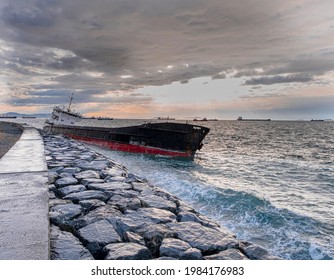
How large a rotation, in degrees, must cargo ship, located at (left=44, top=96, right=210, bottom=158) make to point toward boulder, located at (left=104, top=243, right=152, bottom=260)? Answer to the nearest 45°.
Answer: approximately 45° to its right

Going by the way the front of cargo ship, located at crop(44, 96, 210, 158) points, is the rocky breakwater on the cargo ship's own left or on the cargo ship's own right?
on the cargo ship's own right

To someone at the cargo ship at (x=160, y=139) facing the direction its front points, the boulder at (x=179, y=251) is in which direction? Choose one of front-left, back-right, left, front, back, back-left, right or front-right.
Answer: front-right

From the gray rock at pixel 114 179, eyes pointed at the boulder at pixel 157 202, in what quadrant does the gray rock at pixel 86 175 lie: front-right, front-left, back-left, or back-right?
back-right

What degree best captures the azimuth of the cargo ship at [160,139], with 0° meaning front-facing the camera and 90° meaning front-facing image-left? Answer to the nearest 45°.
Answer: approximately 315°

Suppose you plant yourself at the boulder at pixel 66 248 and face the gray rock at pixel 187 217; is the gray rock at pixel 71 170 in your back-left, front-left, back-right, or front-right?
front-left

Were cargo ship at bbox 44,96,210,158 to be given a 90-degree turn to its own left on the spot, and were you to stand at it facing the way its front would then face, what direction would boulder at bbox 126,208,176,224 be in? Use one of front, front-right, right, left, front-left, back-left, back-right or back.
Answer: back-right

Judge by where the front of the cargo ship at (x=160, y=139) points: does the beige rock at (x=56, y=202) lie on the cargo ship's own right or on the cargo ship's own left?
on the cargo ship's own right

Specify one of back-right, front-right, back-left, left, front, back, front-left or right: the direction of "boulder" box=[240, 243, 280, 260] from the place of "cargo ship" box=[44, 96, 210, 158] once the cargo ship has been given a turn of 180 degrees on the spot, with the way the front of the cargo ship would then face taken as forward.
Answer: back-left

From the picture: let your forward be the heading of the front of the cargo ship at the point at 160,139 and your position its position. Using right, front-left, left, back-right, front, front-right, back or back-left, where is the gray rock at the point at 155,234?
front-right

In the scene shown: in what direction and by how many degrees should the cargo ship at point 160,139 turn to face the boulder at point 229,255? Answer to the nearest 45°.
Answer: approximately 45° to its right

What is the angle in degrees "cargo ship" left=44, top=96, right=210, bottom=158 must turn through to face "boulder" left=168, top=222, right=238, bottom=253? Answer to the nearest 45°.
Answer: approximately 45° to its right

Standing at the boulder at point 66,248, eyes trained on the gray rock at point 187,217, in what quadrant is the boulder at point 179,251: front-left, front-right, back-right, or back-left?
front-right
